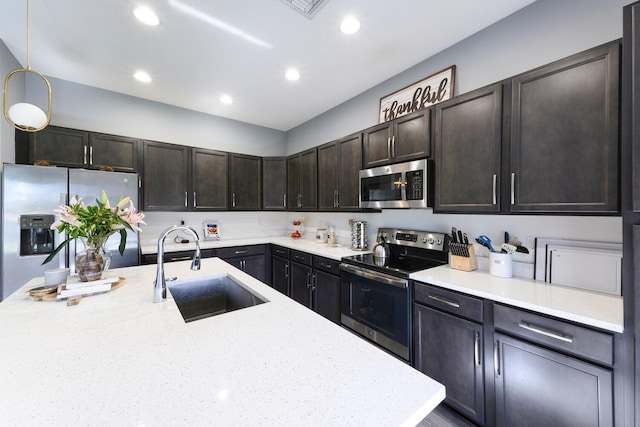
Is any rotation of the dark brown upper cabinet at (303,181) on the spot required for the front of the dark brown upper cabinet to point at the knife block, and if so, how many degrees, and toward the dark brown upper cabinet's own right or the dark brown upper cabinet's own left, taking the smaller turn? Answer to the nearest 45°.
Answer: approximately 90° to the dark brown upper cabinet's own left

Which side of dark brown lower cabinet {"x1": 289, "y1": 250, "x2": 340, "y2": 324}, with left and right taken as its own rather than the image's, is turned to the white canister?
left

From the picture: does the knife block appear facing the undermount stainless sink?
yes

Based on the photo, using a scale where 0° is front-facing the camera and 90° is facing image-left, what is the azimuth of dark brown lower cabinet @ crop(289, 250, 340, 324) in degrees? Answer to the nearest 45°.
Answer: approximately 45°

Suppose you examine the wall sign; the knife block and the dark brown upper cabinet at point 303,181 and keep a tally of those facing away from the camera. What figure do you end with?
0

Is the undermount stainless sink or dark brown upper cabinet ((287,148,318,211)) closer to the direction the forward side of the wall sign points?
the undermount stainless sink

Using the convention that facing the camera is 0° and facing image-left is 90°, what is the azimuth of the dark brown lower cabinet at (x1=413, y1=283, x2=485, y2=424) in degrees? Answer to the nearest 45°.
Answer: approximately 45°

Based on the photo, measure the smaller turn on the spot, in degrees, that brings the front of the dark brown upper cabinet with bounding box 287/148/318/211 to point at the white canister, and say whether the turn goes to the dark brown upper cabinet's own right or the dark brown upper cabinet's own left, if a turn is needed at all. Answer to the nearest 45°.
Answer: approximately 90° to the dark brown upper cabinet's own left

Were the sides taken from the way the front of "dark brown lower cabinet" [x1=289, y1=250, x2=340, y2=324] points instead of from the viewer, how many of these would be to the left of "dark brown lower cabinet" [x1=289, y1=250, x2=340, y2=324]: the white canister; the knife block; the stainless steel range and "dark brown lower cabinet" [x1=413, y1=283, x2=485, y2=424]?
4

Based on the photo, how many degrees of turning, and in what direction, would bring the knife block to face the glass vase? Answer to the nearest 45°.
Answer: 0° — it already faces it
